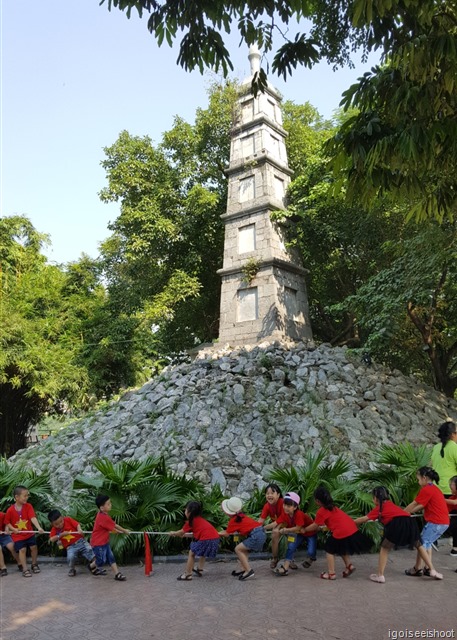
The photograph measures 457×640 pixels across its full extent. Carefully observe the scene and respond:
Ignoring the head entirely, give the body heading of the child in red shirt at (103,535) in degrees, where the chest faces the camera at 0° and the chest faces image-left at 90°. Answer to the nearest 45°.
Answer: approximately 270°

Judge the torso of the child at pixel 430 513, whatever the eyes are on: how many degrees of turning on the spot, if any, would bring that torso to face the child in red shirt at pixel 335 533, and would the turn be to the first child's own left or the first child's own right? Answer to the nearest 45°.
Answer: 0° — they already face them

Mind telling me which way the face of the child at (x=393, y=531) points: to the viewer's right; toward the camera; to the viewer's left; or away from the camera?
to the viewer's left

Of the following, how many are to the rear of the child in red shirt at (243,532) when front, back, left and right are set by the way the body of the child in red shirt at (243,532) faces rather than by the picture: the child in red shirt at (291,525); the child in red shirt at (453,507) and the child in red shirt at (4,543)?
2

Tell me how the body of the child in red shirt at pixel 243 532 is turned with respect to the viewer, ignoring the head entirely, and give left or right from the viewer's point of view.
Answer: facing to the left of the viewer

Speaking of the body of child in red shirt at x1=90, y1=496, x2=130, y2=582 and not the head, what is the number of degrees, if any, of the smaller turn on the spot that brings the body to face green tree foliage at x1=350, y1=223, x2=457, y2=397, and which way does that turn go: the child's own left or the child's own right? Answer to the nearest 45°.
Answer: approximately 45° to the child's own left

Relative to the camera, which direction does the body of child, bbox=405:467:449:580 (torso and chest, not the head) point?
to the viewer's left

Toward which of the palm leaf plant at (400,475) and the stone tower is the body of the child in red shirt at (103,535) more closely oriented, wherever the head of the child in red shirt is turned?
the palm leaf plant

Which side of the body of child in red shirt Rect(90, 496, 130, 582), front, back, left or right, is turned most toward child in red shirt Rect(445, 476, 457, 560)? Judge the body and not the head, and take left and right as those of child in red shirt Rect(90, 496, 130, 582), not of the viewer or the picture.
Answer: front

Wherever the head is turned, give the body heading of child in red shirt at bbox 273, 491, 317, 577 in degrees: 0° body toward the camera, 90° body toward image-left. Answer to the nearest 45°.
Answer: approximately 45°

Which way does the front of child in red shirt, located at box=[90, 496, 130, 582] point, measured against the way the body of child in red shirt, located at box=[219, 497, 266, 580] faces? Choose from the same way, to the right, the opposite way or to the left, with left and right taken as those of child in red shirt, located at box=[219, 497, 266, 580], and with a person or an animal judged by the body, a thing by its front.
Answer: the opposite way

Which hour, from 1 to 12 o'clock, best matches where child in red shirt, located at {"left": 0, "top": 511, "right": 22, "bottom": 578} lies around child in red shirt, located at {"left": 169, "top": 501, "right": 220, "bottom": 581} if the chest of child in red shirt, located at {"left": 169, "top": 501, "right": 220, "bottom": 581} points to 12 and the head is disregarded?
child in red shirt, located at {"left": 0, "top": 511, "right": 22, "bottom": 578} is roughly at 1 o'clock from child in red shirt, located at {"left": 169, "top": 501, "right": 220, "bottom": 581}.

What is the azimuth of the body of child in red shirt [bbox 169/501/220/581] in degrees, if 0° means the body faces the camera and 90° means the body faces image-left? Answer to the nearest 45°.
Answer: approximately 90°

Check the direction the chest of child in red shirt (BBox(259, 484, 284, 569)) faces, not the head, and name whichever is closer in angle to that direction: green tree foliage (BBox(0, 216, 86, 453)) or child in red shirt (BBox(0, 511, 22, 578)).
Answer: the child in red shirt
